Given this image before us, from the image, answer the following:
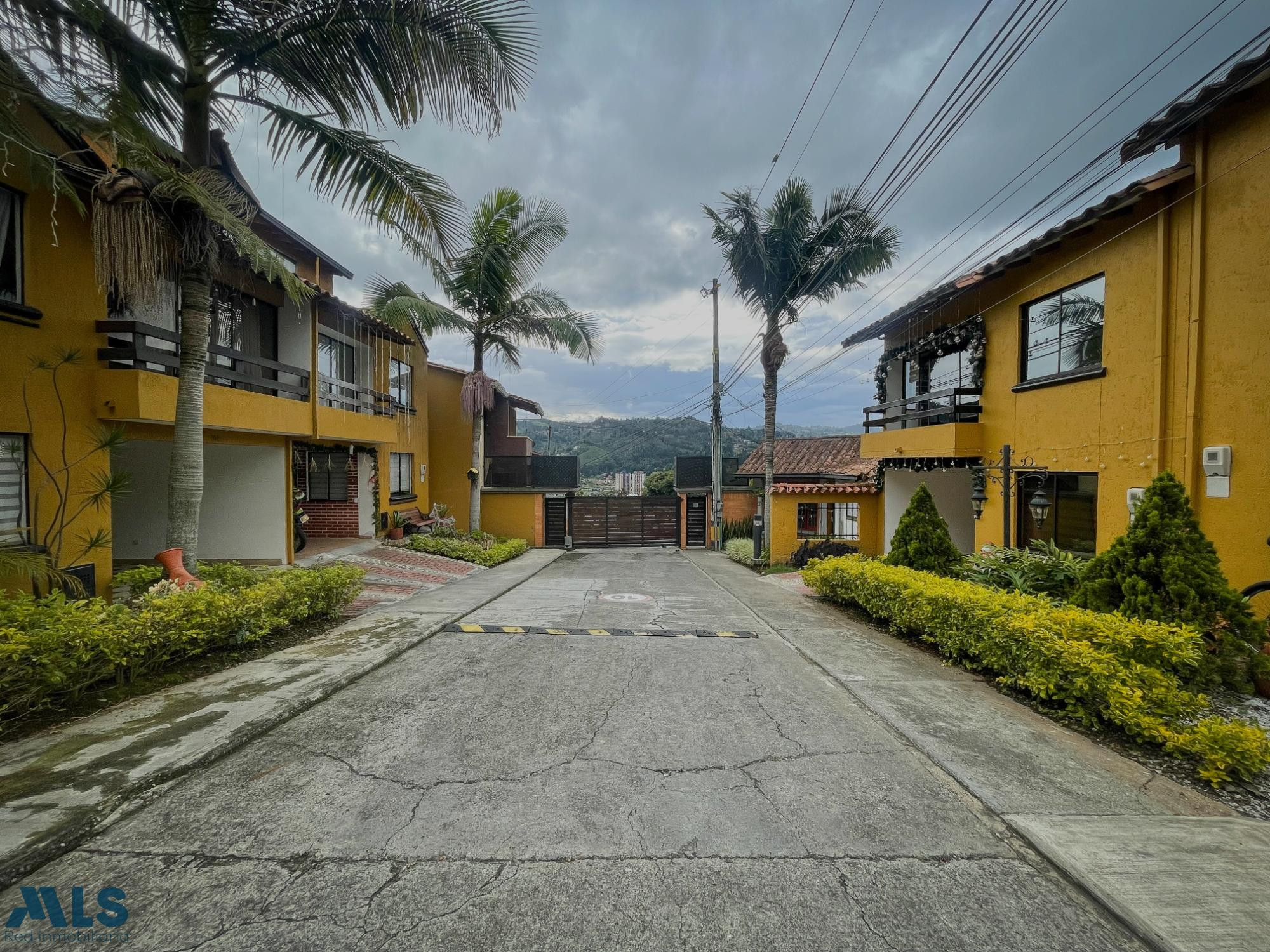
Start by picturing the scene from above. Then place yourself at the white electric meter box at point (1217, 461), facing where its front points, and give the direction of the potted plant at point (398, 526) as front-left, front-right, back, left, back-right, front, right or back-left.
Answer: front-right

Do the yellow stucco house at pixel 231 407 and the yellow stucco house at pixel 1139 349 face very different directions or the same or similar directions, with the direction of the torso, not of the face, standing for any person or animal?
very different directions

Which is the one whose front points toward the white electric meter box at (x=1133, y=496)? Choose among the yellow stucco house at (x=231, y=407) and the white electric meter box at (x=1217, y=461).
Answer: the yellow stucco house

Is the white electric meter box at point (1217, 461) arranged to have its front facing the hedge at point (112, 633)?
yes

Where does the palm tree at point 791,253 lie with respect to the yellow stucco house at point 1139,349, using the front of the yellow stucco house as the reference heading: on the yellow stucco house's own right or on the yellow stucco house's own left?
on the yellow stucco house's own right

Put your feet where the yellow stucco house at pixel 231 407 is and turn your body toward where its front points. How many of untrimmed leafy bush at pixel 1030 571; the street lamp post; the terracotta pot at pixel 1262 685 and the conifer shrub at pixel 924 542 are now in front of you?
4

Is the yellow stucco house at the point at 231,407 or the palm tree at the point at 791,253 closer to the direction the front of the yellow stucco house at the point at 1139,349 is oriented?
the yellow stucco house

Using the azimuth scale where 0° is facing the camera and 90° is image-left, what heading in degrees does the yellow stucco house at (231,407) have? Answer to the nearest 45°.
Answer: approximately 315°

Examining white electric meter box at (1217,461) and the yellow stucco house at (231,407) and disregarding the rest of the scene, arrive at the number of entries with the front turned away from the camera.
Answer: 0

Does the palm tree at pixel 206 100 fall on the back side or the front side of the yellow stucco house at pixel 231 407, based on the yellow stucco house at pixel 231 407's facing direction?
on the front side

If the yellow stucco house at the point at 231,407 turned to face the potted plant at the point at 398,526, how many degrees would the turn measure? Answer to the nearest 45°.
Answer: approximately 90° to its left

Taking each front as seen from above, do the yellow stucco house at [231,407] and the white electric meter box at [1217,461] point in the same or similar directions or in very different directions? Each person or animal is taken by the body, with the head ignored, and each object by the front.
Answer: very different directions

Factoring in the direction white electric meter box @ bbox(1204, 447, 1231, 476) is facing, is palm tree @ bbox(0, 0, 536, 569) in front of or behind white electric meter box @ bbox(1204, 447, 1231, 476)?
in front

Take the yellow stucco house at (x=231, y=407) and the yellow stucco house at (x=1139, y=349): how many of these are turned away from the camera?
0

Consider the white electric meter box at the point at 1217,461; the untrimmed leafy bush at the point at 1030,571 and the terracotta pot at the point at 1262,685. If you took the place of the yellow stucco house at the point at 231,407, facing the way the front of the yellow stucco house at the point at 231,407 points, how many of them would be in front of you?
3

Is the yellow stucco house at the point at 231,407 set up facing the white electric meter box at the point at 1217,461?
yes

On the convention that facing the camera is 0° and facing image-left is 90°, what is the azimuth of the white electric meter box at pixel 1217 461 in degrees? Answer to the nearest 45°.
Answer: approximately 45°
